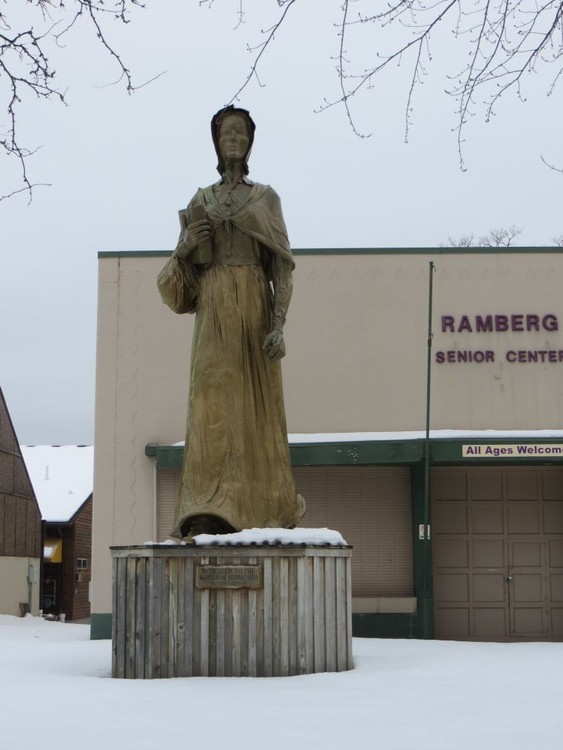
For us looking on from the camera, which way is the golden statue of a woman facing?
facing the viewer

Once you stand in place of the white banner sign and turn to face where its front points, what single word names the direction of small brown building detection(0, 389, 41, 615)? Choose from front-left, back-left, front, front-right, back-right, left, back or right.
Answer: back-right

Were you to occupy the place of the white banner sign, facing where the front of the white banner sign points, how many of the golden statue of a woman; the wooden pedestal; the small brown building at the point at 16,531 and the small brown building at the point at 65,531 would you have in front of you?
2

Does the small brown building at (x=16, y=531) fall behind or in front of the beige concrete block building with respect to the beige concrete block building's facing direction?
behind

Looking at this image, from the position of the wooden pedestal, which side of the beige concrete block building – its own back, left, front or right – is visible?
front

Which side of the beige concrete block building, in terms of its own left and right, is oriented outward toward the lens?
front

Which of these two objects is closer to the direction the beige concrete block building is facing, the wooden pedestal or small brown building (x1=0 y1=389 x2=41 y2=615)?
the wooden pedestal

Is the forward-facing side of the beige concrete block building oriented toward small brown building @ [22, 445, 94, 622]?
no

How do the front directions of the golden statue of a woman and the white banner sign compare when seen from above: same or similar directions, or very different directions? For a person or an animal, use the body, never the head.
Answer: same or similar directions

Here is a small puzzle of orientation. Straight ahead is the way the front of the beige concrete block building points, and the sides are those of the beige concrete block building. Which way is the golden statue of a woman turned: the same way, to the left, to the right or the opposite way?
the same way

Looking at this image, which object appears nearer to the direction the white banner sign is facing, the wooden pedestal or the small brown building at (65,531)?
the wooden pedestal
